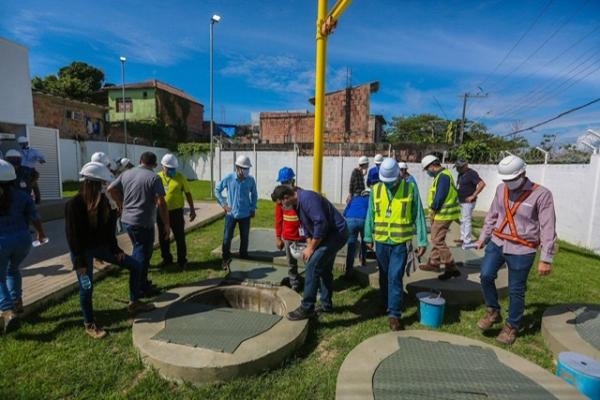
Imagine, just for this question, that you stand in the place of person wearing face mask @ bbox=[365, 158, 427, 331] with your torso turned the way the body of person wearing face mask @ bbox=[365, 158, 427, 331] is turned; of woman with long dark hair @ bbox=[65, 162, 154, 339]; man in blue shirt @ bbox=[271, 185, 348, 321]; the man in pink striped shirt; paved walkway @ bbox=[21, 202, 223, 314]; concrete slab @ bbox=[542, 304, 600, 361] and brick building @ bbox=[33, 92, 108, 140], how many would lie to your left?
2

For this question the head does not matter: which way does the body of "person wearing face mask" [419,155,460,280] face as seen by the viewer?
to the viewer's left

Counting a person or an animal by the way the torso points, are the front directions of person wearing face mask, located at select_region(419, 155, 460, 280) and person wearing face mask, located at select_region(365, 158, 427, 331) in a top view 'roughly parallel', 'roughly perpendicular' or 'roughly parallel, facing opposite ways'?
roughly perpendicular

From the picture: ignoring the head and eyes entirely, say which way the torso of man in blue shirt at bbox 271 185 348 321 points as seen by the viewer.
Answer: to the viewer's left

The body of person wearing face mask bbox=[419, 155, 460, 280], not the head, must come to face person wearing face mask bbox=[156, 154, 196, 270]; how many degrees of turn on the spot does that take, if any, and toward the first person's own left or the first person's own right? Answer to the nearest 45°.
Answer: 0° — they already face them
